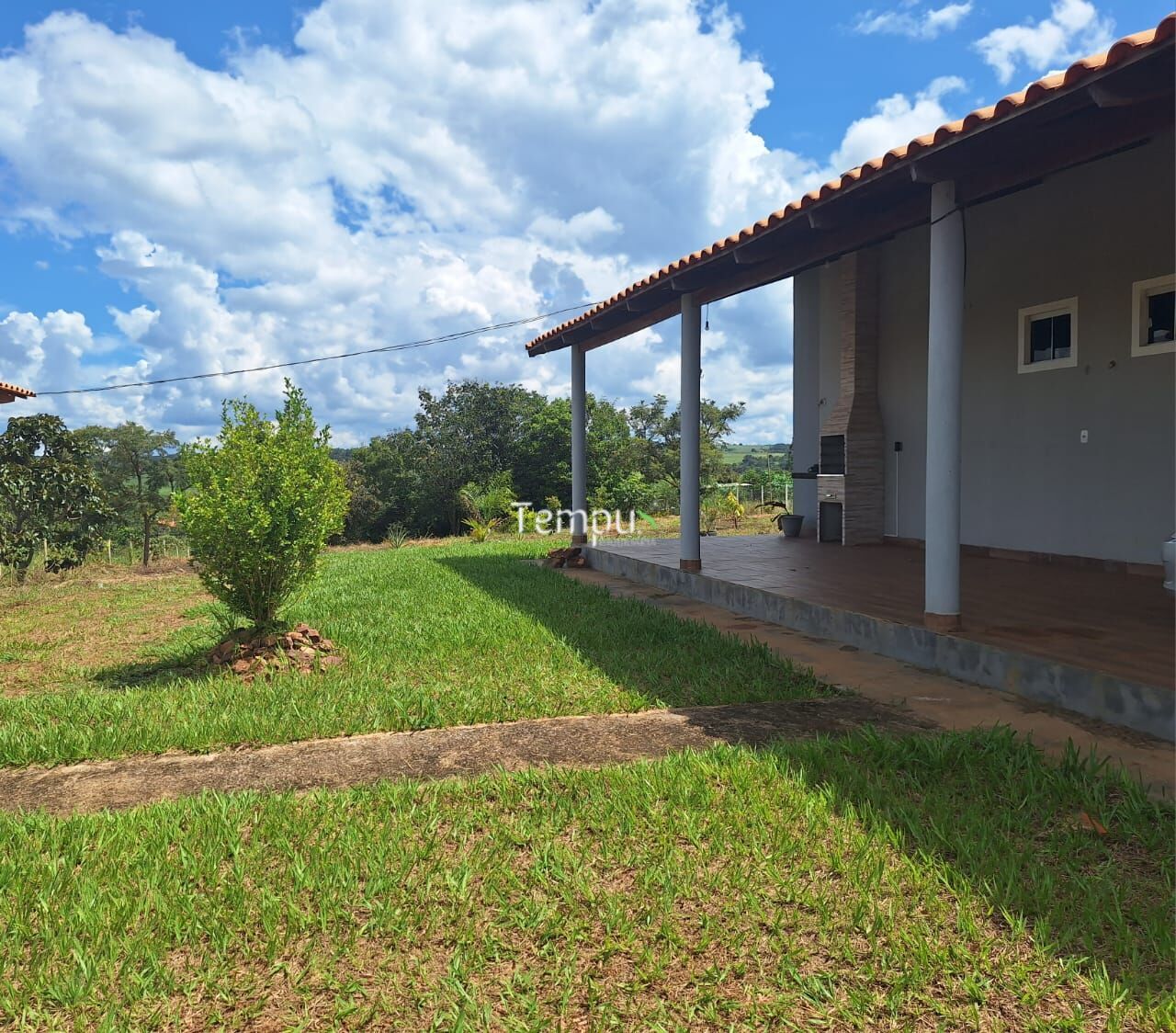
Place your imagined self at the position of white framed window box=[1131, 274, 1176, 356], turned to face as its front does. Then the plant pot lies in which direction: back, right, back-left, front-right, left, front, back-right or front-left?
right

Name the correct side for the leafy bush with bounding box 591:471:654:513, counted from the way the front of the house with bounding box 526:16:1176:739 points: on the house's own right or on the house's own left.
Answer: on the house's own right

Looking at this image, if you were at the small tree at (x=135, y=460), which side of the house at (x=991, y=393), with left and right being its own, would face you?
right

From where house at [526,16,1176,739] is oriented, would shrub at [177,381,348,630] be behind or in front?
in front

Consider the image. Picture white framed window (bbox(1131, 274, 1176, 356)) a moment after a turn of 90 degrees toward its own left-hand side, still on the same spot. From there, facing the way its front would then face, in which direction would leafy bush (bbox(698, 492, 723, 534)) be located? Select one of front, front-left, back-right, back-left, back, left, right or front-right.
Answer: back

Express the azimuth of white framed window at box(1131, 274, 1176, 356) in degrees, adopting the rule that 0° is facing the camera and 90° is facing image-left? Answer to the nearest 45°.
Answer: approximately 45°

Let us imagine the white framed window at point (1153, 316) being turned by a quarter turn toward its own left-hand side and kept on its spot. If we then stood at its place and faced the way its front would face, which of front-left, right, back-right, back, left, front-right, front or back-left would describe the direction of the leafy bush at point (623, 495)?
back

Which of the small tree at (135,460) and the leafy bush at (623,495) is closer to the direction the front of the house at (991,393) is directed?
the small tree

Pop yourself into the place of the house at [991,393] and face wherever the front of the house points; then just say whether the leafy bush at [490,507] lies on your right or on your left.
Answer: on your right

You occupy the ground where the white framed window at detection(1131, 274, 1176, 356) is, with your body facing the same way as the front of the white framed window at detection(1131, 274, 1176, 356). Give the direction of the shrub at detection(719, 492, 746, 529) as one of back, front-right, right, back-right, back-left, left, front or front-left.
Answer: right
